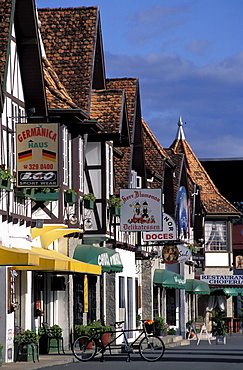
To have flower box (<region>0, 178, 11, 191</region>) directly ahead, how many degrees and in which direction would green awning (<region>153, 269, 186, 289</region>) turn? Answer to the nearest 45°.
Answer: approximately 45° to its right

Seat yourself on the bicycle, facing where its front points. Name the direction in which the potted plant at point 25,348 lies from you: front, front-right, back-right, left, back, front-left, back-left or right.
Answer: back

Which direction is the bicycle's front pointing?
to the viewer's right

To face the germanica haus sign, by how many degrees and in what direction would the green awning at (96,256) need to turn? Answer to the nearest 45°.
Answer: approximately 45° to its right

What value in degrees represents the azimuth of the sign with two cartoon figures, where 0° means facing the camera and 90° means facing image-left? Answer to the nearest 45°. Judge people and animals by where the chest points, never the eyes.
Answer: approximately 0°

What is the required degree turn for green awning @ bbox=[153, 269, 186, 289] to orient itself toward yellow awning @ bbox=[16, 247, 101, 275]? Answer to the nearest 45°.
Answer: approximately 45° to its right

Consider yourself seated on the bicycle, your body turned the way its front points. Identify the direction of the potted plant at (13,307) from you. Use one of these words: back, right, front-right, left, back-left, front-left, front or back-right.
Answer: back

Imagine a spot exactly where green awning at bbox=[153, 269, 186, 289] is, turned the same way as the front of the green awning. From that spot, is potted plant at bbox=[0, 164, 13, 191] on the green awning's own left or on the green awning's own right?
on the green awning's own right

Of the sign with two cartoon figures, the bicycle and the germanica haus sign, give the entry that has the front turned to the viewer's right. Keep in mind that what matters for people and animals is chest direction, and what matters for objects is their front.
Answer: the bicycle

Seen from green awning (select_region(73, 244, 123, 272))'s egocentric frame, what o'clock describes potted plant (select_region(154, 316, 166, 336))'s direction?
The potted plant is roughly at 8 o'clock from the green awning.
